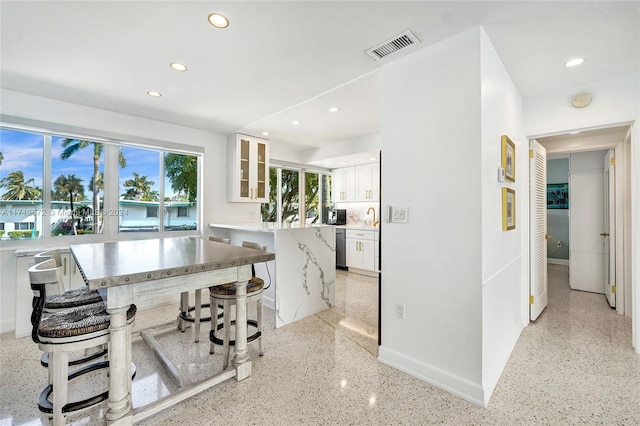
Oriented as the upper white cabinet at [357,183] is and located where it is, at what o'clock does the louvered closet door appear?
The louvered closet door is roughly at 9 o'clock from the upper white cabinet.

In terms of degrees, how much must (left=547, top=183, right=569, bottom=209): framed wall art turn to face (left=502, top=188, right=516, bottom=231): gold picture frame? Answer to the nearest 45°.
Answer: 0° — it already faces it

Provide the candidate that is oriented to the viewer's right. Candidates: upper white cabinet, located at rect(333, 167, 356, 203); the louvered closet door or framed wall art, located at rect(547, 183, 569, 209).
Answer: the louvered closet door

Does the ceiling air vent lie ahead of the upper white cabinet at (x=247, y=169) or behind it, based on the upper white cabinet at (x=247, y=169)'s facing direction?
ahead

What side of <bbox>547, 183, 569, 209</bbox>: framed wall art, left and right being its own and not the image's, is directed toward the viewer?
front

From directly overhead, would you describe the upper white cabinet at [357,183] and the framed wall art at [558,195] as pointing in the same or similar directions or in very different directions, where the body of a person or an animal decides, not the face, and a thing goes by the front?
same or similar directions

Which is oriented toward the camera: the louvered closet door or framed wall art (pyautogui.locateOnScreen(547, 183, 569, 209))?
the framed wall art

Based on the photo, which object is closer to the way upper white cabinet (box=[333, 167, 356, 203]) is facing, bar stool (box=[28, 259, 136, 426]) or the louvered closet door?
the bar stool

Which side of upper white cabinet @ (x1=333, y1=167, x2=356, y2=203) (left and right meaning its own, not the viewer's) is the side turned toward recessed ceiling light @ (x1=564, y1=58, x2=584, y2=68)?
left

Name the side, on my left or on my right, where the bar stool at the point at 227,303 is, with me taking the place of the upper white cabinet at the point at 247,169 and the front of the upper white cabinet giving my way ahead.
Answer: on my right

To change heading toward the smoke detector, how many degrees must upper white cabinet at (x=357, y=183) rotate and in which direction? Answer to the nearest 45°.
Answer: approximately 90° to its left

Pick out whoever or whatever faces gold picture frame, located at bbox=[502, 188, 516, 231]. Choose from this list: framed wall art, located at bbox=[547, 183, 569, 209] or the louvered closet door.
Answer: the framed wall art

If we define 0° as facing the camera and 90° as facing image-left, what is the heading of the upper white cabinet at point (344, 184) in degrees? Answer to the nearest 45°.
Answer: approximately 45°

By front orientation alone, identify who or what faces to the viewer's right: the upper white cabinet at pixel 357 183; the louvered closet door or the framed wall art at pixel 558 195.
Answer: the louvered closet door

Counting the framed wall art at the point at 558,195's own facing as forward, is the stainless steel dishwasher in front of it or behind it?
in front

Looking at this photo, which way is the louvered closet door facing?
to the viewer's right

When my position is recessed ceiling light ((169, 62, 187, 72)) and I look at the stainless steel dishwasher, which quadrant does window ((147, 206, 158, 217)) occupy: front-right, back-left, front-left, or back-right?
front-left
